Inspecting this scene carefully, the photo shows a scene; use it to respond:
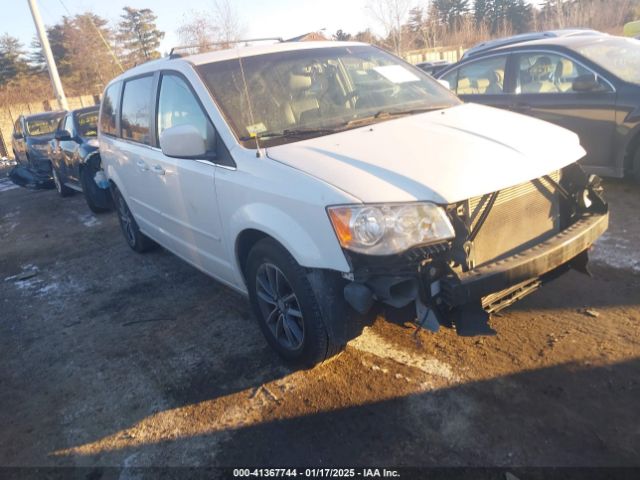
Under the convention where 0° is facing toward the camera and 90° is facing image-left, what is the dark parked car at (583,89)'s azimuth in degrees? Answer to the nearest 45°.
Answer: approximately 315°

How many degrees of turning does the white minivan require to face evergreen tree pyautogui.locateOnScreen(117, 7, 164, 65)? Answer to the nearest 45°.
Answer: approximately 135° to its left

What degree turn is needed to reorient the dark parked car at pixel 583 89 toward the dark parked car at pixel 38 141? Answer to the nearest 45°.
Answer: approximately 135° to its right

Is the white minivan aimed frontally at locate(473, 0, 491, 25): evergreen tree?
no

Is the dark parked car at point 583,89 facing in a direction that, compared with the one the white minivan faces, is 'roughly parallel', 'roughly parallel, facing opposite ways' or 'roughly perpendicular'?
roughly parallel

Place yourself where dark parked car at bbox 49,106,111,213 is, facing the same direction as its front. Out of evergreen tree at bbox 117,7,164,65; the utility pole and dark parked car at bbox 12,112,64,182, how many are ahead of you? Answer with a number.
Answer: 0

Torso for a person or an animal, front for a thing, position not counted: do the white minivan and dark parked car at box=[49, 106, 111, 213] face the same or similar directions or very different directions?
same or similar directions

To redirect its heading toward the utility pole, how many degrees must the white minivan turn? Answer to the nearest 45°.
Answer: approximately 180°

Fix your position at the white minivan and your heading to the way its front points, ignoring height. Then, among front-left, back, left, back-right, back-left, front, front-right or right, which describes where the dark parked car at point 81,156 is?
back

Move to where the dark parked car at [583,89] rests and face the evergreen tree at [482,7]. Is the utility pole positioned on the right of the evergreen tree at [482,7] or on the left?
left

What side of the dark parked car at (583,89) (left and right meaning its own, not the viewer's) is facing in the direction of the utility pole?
back

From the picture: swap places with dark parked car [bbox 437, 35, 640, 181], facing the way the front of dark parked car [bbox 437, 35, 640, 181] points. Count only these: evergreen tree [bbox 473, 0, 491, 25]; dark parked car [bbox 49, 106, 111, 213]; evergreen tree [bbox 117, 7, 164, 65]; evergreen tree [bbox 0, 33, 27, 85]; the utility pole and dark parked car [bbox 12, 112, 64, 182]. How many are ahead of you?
0

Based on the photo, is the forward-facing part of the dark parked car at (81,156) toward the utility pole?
no

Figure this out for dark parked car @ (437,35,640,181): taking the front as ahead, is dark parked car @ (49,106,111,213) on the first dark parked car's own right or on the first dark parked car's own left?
on the first dark parked car's own right

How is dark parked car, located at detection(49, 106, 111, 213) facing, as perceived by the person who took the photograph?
facing the viewer and to the right of the viewer

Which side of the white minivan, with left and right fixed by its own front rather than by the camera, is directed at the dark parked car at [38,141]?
back
